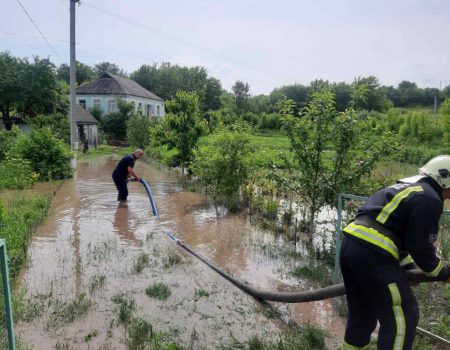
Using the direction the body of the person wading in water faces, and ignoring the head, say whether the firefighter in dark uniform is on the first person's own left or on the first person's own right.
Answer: on the first person's own right

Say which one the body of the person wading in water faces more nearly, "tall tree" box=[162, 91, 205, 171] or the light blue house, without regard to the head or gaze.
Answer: the tall tree

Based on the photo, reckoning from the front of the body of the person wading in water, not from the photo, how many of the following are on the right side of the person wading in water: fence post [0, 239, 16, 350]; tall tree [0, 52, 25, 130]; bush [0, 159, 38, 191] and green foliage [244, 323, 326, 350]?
2

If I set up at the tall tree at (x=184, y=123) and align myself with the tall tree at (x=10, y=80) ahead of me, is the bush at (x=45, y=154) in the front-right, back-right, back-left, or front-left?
front-left

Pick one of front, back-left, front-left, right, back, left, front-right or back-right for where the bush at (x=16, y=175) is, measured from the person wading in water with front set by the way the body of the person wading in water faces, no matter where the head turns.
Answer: back-left

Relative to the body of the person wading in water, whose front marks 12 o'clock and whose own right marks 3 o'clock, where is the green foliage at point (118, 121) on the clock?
The green foliage is roughly at 9 o'clock from the person wading in water.

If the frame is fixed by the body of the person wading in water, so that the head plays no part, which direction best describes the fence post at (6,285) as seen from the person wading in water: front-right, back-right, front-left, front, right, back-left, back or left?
right

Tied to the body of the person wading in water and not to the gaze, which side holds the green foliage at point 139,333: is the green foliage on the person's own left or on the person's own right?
on the person's own right

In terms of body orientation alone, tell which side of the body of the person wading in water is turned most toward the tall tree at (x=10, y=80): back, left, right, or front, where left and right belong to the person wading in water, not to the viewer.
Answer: left

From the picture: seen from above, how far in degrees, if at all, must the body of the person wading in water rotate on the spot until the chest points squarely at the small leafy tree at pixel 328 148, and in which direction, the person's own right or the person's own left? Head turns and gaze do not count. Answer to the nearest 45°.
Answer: approximately 45° to the person's own right

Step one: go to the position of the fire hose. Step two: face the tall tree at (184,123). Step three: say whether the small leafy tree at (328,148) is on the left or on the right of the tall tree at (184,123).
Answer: right

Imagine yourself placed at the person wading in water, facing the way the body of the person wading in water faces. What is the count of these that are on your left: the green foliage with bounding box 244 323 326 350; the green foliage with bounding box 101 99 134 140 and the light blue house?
2

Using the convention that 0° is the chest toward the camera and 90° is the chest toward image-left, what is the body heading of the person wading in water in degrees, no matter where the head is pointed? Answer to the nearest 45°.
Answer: approximately 270°

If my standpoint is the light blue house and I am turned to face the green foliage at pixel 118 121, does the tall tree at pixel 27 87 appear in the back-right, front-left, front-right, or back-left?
front-right

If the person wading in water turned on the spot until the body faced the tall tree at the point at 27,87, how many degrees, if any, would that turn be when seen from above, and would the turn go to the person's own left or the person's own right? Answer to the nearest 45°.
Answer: approximately 90° to the person's own left

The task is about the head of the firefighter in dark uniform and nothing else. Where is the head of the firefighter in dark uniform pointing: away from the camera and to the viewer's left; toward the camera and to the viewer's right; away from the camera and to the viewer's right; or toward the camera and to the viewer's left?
away from the camera and to the viewer's right
